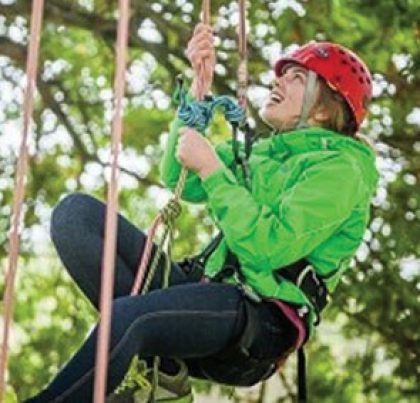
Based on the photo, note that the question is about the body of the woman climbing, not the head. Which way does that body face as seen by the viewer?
to the viewer's left

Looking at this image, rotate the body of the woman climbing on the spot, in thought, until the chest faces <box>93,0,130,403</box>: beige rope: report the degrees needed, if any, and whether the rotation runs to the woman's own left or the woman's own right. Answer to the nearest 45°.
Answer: approximately 45° to the woman's own left
